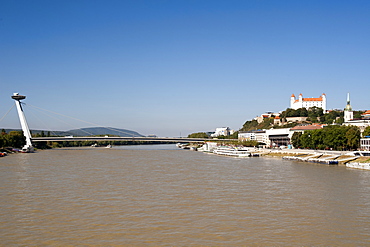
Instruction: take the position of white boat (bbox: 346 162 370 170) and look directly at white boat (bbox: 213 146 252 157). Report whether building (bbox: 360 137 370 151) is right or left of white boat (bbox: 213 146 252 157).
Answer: right

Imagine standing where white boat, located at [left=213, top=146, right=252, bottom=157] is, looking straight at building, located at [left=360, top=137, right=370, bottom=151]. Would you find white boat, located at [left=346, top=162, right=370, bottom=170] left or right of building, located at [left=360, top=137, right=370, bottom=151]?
right
